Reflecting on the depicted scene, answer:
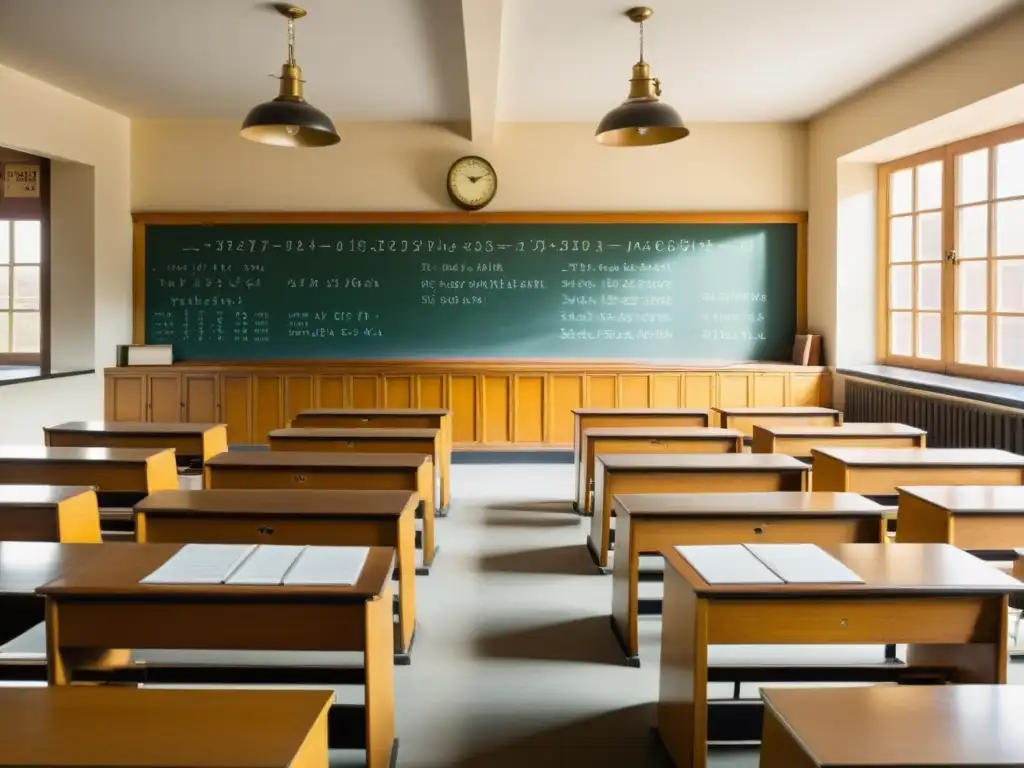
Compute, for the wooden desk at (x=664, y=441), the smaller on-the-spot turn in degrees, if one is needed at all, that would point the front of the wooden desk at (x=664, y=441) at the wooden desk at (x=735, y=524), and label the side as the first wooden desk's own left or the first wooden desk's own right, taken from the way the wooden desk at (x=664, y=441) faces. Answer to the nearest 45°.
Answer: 0° — it already faces it

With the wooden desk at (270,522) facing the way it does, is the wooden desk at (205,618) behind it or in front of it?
in front

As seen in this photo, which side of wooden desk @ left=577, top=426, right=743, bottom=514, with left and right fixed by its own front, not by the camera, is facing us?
front

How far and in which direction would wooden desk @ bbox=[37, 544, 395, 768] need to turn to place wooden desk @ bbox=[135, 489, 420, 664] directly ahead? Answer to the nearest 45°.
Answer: approximately 180°

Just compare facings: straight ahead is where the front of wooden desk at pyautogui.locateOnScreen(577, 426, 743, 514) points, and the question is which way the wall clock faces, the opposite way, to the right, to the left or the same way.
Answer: the same way

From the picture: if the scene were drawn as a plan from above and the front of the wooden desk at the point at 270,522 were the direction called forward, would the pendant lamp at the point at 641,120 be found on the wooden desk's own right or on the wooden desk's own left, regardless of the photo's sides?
on the wooden desk's own left

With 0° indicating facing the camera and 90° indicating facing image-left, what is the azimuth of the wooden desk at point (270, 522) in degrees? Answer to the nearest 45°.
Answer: approximately 0°

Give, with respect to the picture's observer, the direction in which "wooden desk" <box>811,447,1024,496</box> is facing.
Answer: facing the viewer

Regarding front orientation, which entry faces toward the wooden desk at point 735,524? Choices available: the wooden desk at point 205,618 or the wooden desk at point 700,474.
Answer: the wooden desk at point 700,474

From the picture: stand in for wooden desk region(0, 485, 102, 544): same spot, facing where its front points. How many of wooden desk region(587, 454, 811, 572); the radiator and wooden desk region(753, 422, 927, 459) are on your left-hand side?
3

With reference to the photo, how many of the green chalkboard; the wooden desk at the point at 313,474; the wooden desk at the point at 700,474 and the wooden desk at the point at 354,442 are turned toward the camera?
4

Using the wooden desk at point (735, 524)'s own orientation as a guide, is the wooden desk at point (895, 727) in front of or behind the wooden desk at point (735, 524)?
in front

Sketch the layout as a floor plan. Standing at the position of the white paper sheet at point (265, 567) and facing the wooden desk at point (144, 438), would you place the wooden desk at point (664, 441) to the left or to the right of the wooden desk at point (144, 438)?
right

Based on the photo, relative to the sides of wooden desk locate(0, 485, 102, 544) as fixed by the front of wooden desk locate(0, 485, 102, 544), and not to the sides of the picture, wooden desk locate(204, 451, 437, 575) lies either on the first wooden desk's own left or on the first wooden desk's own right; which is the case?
on the first wooden desk's own left

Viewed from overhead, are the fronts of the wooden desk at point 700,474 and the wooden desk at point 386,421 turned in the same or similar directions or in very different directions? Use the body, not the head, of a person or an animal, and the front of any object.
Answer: same or similar directions

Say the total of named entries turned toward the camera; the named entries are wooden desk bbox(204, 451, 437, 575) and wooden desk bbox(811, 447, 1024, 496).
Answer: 2

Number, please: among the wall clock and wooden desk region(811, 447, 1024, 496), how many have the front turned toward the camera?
2

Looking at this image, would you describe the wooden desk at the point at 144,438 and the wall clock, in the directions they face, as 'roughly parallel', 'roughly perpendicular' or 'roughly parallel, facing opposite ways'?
roughly parallel

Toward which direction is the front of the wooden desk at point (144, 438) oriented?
toward the camera

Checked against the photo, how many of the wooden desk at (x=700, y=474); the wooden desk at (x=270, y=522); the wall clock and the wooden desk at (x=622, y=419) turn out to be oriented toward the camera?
4

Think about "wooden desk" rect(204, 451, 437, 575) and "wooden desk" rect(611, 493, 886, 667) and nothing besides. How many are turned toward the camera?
2
